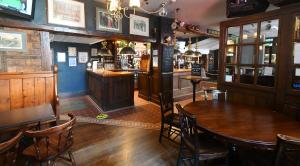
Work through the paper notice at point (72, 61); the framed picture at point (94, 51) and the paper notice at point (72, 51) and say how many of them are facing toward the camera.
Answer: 3

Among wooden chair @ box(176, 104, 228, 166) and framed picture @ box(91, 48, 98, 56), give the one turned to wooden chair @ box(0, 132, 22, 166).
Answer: the framed picture

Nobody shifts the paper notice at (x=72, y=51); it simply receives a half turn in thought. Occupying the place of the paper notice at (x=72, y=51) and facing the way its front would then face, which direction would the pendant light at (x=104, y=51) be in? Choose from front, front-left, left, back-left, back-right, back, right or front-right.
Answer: right

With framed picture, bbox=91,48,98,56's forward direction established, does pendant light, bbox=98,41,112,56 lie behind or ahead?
ahead

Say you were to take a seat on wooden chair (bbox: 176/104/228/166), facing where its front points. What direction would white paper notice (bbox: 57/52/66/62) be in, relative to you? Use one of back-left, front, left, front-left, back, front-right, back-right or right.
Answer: left

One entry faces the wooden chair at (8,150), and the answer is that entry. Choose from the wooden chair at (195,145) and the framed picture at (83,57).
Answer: the framed picture

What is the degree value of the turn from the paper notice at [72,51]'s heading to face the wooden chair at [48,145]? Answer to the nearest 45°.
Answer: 0° — it already faces it

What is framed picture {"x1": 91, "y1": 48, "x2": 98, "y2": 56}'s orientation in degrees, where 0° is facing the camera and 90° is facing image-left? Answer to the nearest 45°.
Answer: approximately 0°

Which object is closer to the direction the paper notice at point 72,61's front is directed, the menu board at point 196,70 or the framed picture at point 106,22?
the framed picture

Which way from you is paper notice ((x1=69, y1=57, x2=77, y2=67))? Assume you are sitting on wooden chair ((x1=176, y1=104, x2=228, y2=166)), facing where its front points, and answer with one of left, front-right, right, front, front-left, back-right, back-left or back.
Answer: left
